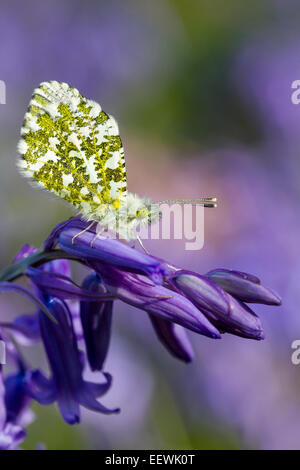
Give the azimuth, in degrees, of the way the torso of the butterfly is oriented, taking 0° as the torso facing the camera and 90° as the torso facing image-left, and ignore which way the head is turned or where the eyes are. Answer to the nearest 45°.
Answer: approximately 270°
